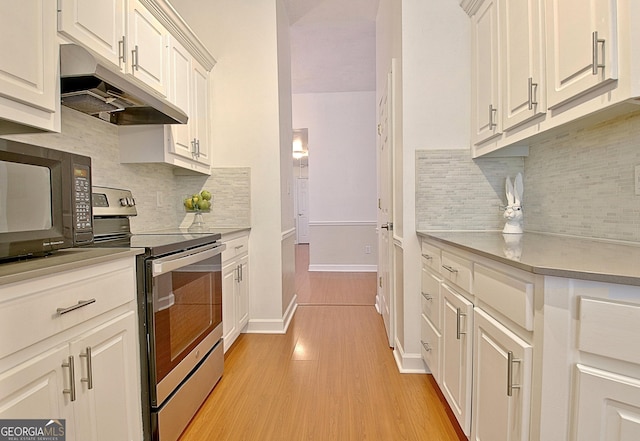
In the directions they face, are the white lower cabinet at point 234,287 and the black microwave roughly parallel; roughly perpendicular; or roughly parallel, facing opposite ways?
roughly parallel

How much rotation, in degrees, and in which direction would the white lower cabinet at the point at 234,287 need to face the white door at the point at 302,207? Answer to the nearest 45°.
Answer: approximately 90° to its left

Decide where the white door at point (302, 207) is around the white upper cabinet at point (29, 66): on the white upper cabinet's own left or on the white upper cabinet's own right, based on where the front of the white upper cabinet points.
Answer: on the white upper cabinet's own left

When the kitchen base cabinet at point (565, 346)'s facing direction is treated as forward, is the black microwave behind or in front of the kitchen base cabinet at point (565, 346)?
in front

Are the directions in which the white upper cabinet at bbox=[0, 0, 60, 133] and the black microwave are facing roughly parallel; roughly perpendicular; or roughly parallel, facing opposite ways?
roughly parallel

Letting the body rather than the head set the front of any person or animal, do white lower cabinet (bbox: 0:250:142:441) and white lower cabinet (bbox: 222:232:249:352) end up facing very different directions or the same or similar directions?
same or similar directions

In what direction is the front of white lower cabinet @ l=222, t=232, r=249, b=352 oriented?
to the viewer's right

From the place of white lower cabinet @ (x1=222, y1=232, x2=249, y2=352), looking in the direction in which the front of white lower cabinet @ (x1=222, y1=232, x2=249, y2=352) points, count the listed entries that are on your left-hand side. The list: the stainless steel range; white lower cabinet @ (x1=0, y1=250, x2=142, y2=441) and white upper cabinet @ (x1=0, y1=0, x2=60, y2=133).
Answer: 0

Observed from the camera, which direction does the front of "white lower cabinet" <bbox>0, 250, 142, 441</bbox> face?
facing the viewer and to the right of the viewer

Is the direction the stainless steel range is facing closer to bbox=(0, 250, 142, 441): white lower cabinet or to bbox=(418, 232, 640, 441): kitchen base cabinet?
the kitchen base cabinet

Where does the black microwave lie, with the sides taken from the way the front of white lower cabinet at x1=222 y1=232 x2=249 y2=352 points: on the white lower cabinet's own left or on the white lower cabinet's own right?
on the white lower cabinet's own right

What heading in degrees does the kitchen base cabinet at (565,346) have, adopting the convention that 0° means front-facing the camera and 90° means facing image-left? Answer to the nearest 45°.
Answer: approximately 45°

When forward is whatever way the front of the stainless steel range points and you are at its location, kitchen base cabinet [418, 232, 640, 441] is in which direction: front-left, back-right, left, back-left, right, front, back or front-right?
front

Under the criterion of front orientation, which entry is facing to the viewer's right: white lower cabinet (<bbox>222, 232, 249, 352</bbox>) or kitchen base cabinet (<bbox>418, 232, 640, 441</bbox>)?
the white lower cabinet

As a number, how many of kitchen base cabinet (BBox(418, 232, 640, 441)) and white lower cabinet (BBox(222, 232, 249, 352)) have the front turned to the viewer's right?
1

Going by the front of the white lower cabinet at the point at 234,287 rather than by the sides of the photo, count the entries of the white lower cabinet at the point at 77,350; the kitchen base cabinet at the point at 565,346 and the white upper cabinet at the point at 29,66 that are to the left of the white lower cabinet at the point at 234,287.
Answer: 0
